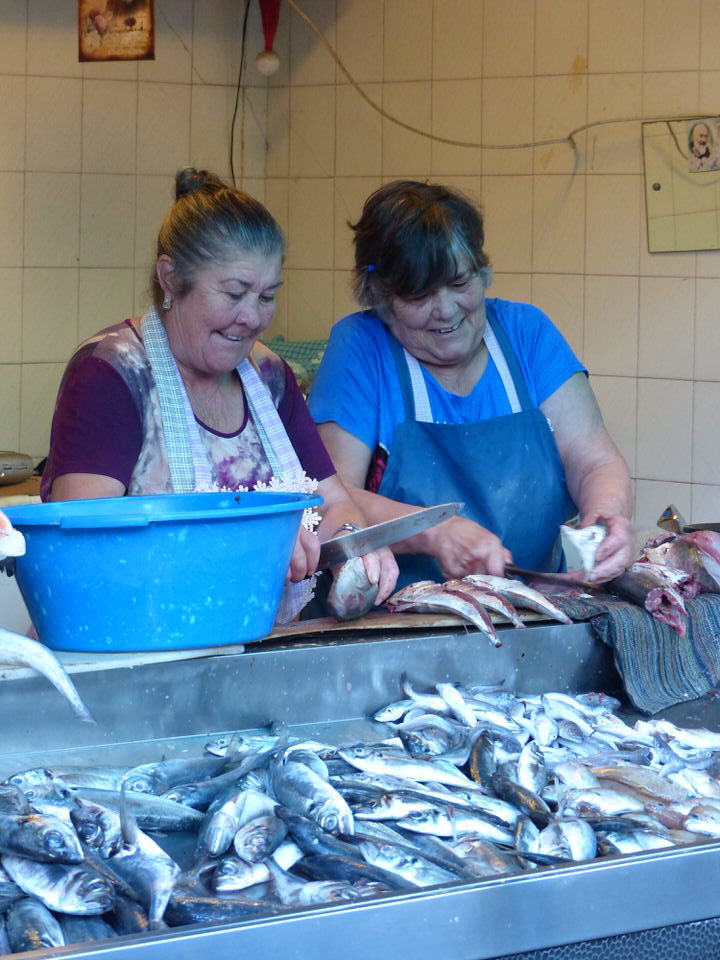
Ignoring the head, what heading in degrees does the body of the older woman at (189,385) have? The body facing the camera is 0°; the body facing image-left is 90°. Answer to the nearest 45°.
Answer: approximately 315°

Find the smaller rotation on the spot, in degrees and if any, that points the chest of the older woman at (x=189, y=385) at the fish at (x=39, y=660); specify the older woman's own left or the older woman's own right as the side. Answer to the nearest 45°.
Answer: approximately 45° to the older woman's own right

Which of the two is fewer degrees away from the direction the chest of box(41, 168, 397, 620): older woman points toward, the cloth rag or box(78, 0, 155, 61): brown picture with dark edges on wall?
the cloth rag

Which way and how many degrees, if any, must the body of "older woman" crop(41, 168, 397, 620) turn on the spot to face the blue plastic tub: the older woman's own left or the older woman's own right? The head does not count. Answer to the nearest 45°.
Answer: approximately 45° to the older woman's own right

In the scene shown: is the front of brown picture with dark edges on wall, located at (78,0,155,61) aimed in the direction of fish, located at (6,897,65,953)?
yes

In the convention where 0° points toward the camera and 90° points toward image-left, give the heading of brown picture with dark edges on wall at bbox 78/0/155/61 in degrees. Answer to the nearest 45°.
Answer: approximately 0°

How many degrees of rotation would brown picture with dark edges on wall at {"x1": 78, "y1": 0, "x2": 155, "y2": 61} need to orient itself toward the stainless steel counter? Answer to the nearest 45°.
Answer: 0° — it already faces it

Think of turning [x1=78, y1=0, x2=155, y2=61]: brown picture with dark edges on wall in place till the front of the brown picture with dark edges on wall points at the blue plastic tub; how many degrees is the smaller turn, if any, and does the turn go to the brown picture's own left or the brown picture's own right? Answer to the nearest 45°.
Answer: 0° — it already faces it
